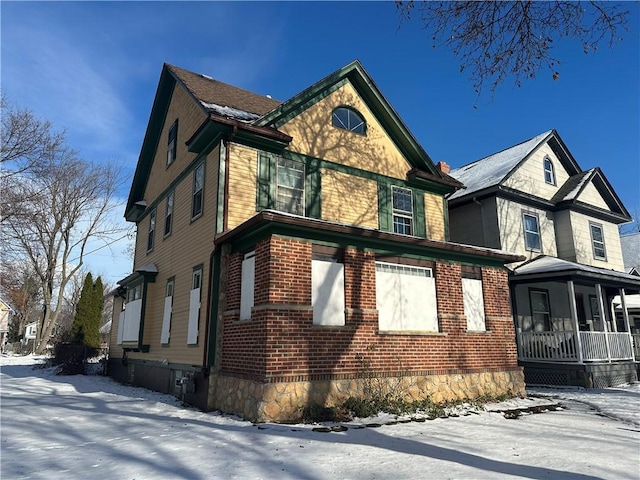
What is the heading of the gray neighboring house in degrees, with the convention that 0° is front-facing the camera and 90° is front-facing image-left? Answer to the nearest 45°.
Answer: approximately 315°

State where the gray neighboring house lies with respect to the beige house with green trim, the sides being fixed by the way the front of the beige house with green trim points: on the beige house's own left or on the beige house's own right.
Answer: on the beige house's own left

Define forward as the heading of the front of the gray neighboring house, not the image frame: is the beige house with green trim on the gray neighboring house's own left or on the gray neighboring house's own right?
on the gray neighboring house's own right
